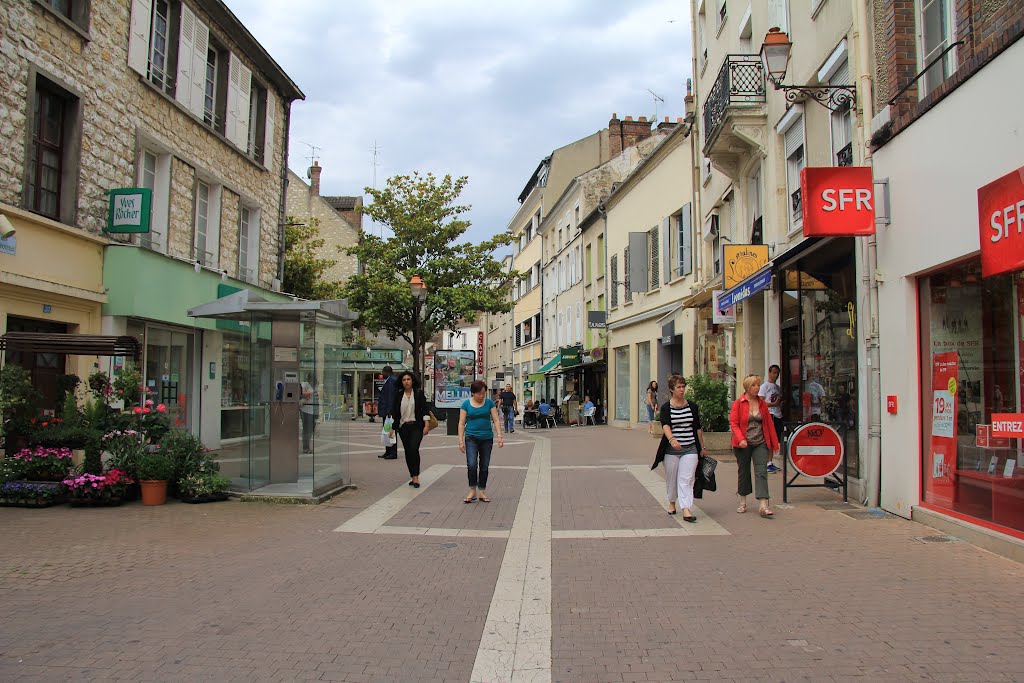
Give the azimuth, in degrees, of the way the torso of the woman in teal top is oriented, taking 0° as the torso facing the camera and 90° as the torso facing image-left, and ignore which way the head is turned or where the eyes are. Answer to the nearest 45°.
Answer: approximately 0°

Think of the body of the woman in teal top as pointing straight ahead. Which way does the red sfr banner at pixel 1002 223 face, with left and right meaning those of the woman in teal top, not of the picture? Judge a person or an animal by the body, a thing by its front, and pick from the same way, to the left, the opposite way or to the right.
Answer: to the right

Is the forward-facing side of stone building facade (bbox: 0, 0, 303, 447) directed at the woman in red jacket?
yes

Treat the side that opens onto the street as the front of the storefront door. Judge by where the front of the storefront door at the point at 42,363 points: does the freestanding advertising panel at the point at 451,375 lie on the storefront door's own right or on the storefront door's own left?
on the storefront door's own left

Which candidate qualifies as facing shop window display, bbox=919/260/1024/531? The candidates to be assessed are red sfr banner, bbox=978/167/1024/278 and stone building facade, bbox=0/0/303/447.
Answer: the stone building facade

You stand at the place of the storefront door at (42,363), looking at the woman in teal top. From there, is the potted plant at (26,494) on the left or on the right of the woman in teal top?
right

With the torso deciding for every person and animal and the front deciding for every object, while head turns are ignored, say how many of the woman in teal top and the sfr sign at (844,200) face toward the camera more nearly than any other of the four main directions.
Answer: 2

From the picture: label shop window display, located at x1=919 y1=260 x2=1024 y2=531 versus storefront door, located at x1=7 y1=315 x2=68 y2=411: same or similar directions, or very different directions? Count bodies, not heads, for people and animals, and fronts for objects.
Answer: very different directions

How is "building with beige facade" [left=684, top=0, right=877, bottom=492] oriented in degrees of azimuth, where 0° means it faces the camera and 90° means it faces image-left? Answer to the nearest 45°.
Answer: approximately 45°
